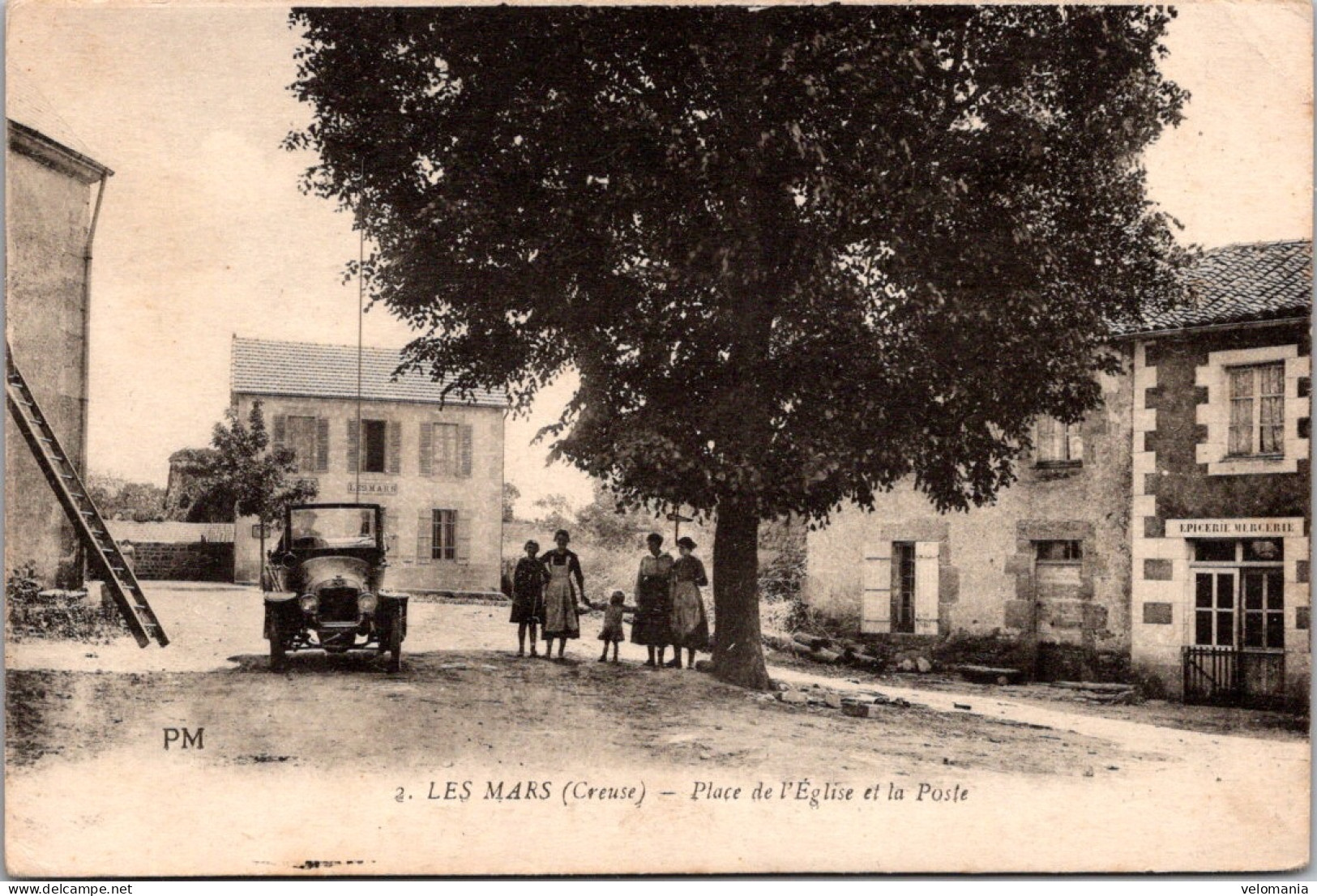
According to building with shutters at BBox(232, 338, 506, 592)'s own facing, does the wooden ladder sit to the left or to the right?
on its right

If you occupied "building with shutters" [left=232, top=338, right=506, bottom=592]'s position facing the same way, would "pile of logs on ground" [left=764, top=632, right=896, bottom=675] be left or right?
on its left

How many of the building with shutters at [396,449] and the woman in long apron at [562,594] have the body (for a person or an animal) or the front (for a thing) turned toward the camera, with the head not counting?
2

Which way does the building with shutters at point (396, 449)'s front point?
toward the camera

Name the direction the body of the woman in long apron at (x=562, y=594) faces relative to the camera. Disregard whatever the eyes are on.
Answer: toward the camera

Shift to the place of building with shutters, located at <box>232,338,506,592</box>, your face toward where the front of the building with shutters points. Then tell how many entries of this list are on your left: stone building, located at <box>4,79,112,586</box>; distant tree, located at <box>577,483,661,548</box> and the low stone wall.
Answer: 1

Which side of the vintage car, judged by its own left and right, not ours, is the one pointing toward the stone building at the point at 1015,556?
left

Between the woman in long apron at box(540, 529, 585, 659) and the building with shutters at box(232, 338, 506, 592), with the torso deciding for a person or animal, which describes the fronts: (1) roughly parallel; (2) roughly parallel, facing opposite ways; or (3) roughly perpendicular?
roughly parallel

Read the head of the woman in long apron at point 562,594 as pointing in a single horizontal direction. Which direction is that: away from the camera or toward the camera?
toward the camera

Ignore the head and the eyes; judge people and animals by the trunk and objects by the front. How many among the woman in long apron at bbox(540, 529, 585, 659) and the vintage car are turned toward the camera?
2

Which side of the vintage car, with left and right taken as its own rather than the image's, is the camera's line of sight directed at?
front
